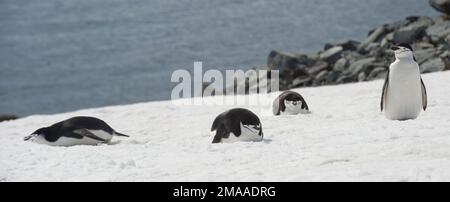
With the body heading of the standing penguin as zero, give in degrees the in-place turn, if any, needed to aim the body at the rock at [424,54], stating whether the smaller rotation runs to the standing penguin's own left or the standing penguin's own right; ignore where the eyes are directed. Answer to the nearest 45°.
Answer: approximately 180°

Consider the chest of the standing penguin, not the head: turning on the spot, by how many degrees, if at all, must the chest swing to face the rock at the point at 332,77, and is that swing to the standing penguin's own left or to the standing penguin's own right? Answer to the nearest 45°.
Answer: approximately 180°

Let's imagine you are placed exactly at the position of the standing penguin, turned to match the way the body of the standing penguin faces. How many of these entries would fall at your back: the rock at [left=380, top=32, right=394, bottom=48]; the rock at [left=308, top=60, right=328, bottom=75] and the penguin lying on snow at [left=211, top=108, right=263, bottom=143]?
2

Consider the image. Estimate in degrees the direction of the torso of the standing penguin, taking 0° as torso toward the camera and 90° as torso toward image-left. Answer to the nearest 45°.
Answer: approximately 0°

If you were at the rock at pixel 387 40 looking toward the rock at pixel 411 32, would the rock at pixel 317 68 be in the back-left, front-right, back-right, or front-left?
back-right

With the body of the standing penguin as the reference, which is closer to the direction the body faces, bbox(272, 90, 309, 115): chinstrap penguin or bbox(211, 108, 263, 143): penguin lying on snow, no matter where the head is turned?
the penguin lying on snow

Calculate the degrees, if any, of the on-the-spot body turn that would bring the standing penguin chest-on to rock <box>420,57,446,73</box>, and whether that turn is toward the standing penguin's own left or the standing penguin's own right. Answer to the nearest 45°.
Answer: approximately 180°

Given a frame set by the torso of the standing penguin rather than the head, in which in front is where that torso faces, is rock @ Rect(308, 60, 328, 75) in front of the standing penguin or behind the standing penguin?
behind

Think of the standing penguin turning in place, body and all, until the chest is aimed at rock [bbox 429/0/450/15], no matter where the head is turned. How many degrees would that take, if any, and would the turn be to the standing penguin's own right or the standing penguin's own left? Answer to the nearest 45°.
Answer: approximately 180°

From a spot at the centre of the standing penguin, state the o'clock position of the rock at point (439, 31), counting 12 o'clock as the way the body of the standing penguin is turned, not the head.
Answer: The rock is roughly at 6 o'clock from the standing penguin.

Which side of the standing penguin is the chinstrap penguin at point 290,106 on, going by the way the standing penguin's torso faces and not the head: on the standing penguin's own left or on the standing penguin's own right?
on the standing penguin's own right

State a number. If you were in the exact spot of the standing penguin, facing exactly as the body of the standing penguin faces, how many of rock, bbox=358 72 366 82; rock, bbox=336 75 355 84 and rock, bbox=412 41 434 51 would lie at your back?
3

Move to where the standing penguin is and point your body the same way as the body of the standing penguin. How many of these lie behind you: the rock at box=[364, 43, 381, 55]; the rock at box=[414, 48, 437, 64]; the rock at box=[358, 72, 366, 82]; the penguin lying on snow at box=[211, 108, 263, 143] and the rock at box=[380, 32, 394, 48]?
4

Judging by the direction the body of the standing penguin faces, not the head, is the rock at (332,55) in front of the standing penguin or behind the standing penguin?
behind

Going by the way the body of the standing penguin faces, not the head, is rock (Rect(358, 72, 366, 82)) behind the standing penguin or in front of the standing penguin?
behind
